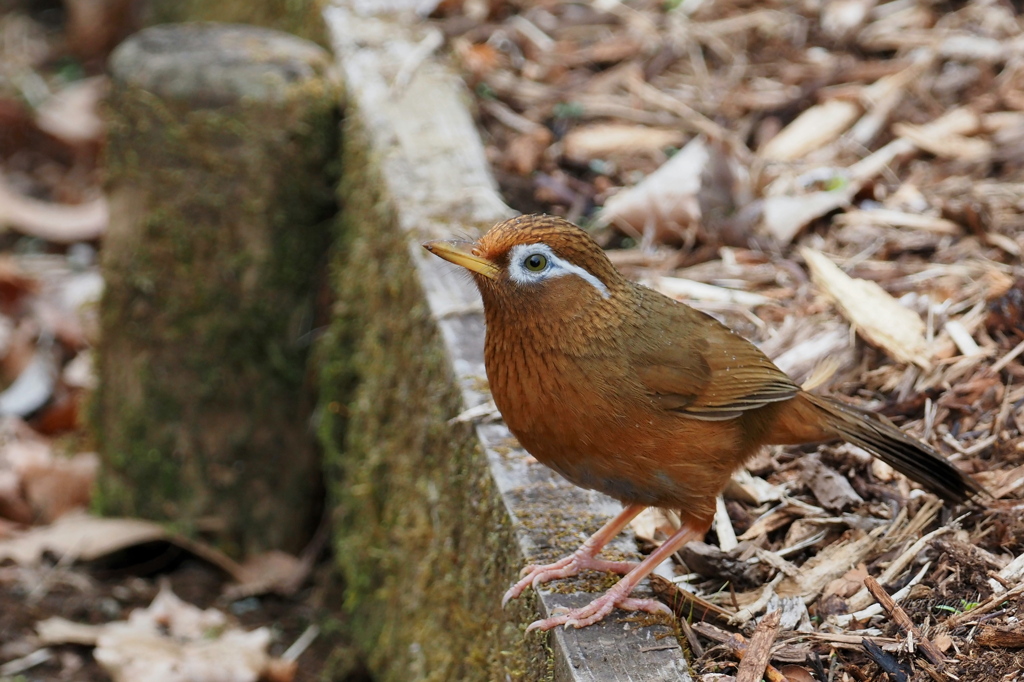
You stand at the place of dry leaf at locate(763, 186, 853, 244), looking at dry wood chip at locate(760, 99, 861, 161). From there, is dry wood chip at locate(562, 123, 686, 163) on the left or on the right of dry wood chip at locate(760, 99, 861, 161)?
left

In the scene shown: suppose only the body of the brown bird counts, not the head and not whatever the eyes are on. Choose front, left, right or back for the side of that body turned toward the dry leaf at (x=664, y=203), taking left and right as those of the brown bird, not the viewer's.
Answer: right

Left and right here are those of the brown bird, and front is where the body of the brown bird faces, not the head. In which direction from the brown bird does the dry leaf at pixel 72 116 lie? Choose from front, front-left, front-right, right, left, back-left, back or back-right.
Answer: front-right

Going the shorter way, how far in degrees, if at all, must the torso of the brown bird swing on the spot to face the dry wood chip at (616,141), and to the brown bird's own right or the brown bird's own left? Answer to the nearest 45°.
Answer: approximately 90° to the brown bird's own right

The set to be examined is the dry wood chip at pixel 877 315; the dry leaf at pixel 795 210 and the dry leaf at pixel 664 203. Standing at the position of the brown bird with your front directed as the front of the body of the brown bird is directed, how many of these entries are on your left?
0

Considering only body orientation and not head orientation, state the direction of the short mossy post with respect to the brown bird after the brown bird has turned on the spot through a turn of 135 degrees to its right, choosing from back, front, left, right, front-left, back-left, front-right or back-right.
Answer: left

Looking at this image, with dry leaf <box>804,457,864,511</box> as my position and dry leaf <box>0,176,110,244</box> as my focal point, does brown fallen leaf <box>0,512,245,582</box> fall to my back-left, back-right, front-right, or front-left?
front-left

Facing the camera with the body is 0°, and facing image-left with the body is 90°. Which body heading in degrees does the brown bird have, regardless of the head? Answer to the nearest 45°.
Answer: approximately 90°

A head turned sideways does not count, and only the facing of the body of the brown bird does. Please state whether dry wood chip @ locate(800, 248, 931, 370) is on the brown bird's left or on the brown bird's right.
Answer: on the brown bird's right

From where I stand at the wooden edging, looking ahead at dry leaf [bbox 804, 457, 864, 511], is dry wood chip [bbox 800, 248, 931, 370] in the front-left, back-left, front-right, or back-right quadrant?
front-left

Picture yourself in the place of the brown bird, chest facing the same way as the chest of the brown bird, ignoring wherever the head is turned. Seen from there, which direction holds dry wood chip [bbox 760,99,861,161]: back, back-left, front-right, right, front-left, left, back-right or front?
right

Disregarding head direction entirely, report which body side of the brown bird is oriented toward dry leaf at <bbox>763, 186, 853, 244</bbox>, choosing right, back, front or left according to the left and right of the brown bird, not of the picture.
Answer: right
